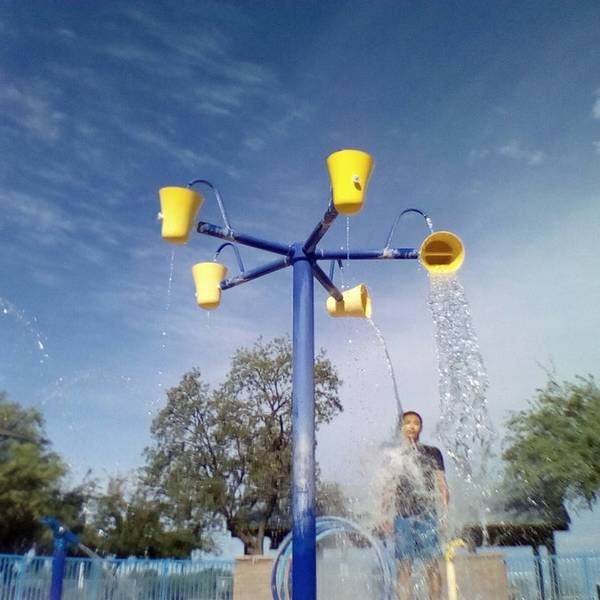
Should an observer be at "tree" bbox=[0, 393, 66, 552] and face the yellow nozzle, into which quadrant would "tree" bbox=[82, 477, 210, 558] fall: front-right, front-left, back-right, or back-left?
front-left

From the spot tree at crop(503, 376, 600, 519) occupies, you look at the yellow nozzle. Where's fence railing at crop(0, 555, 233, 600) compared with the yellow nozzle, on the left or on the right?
right

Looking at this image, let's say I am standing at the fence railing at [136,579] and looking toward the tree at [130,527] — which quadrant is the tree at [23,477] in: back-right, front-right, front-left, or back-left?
front-left

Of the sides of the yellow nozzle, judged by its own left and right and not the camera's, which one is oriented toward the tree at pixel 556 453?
left

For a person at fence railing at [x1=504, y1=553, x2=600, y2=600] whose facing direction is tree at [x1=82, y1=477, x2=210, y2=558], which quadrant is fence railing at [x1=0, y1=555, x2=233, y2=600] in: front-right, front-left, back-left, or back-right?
front-left

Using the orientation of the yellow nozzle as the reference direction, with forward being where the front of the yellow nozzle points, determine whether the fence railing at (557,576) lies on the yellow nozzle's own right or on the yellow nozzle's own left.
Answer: on the yellow nozzle's own left

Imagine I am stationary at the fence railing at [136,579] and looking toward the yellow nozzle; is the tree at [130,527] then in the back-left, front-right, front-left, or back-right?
back-left
